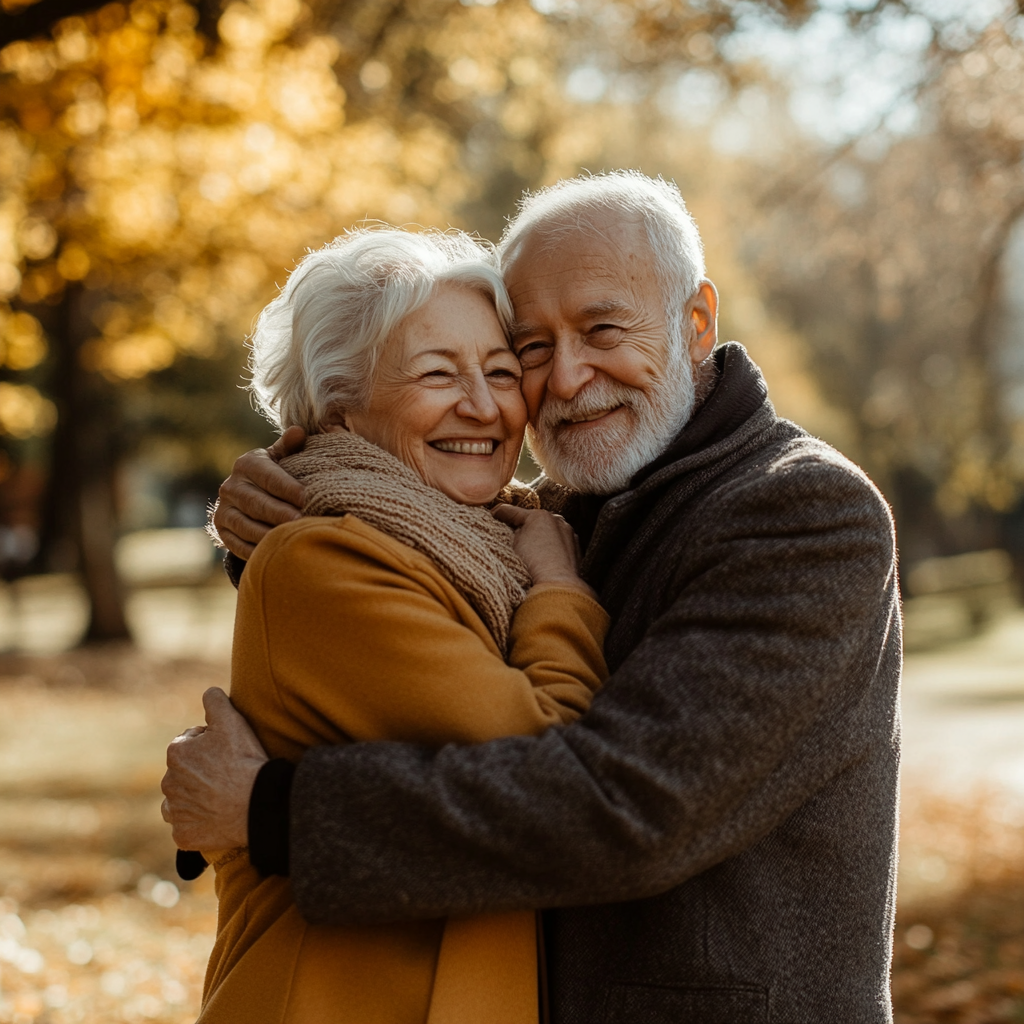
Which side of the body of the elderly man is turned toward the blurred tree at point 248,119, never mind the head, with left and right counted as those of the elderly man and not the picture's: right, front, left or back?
right

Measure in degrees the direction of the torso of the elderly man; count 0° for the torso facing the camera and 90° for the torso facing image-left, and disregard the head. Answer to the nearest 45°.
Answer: approximately 90°
